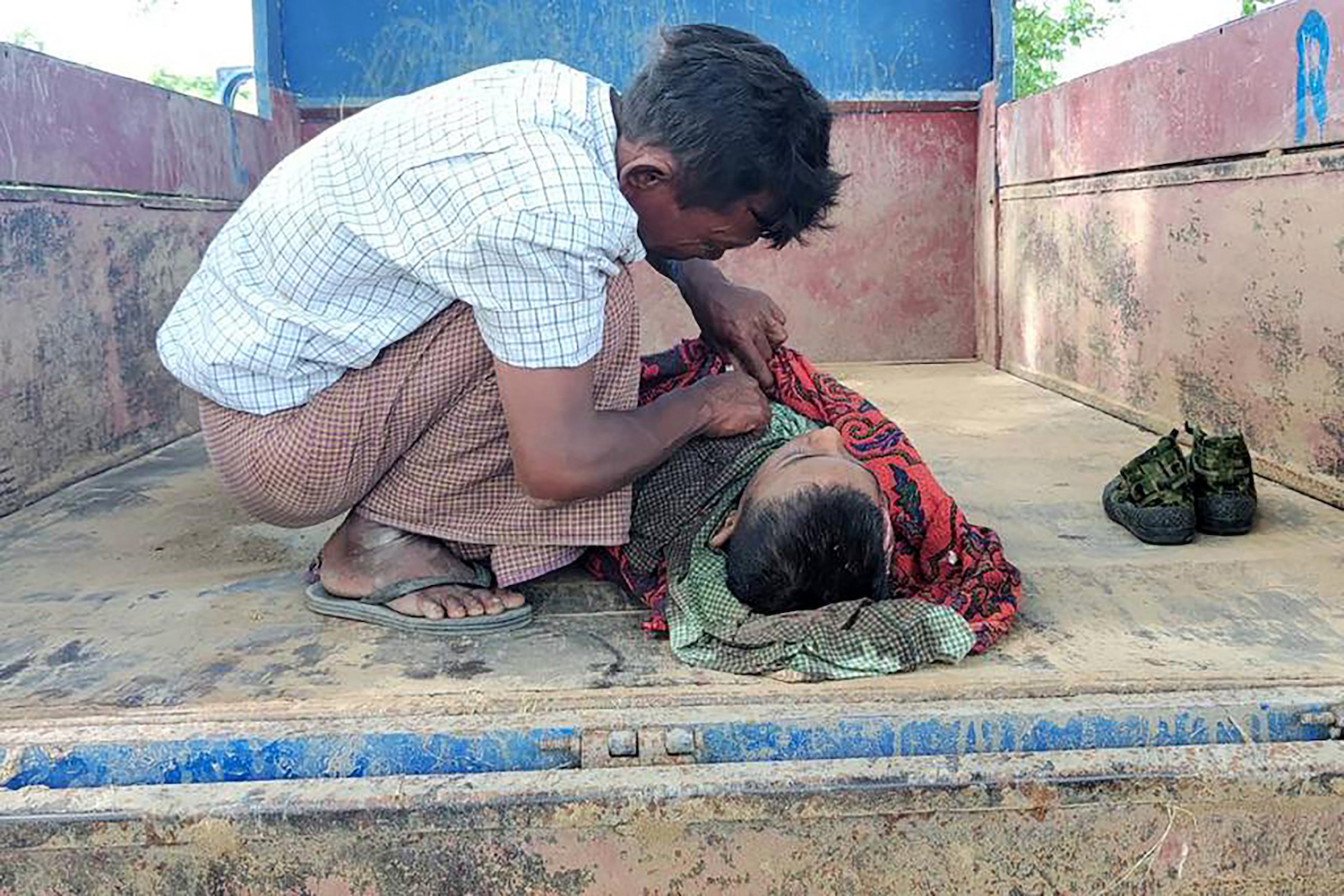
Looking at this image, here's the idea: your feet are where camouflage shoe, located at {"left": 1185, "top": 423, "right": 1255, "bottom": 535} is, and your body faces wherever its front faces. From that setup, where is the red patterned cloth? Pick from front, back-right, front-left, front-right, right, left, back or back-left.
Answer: front-right

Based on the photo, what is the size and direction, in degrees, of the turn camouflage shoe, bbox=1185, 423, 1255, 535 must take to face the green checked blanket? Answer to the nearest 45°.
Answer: approximately 45° to its right
